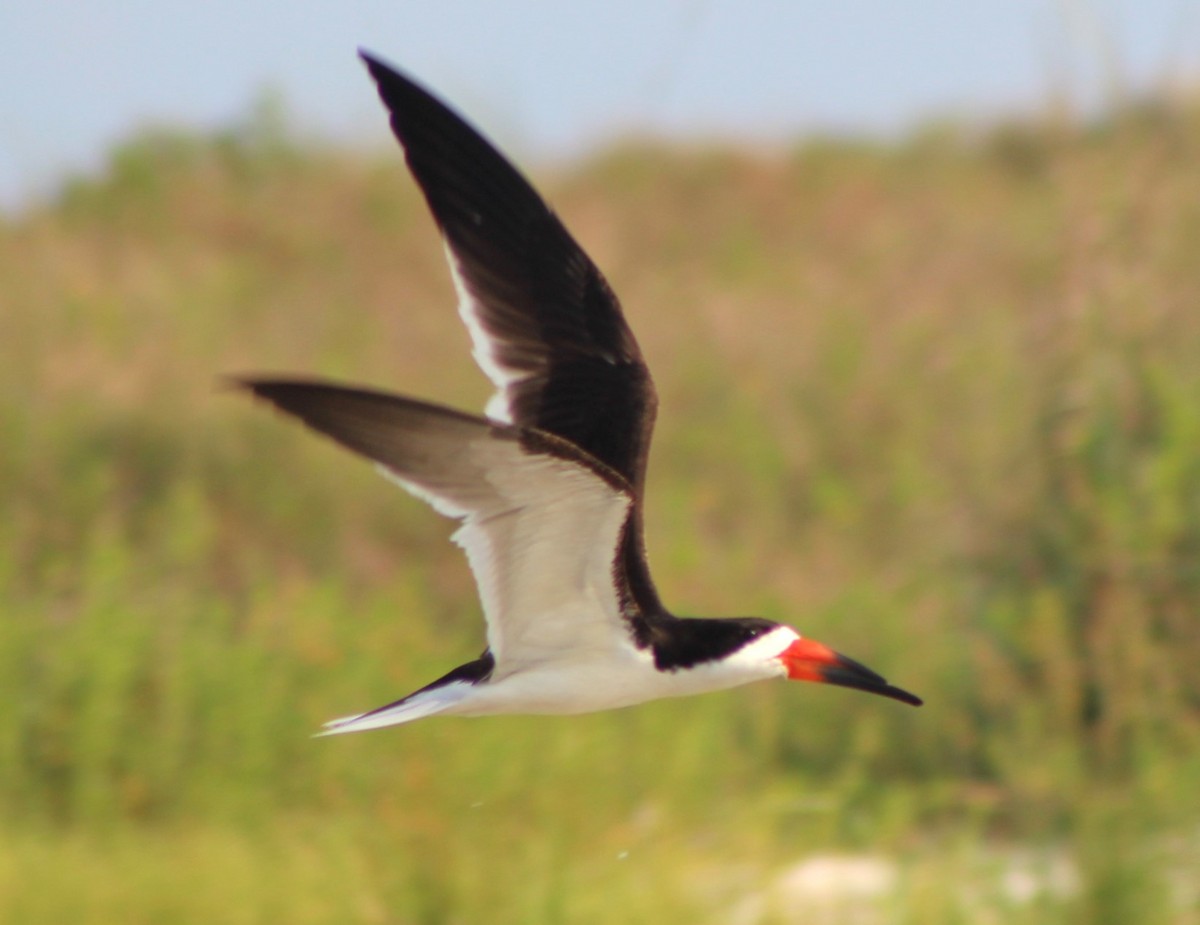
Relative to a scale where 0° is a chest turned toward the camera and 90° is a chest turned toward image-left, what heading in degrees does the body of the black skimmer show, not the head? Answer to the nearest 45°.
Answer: approximately 270°
